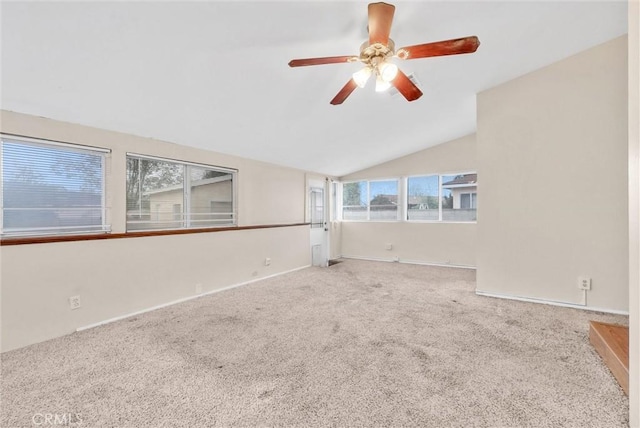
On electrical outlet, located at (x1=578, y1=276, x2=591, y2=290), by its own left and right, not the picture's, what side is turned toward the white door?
right

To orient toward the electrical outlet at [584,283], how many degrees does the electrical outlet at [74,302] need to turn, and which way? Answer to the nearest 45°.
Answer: approximately 45° to its left

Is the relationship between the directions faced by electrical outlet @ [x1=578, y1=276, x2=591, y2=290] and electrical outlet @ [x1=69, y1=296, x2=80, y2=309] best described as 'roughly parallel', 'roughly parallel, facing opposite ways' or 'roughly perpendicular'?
roughly perpendicular

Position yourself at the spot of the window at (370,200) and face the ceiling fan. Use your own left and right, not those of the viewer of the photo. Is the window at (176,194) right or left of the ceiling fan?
right

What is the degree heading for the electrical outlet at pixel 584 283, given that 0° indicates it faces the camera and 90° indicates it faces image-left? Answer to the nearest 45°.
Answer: approximately 0°

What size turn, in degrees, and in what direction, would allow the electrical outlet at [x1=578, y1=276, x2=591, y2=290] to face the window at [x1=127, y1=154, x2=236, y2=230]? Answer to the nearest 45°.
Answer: approximately 45° to its right

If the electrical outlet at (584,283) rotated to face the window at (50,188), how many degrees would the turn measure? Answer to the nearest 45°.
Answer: approximately 45° to its right
